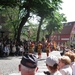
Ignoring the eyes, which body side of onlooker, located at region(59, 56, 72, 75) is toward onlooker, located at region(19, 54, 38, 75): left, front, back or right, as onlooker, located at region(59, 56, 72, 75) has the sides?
left

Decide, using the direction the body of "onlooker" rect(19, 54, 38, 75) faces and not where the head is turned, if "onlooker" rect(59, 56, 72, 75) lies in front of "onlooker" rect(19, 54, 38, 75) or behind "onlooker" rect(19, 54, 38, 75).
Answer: in front

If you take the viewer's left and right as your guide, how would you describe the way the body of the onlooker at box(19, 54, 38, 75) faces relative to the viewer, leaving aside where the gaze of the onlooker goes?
facing away from the viewer
